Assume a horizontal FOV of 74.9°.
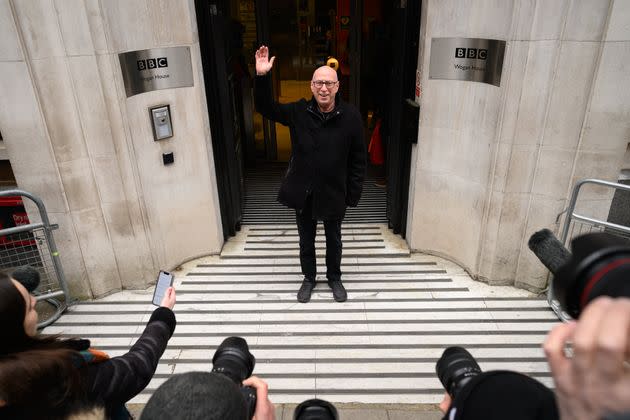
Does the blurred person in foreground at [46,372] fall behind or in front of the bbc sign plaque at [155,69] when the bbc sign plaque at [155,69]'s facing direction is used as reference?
in front

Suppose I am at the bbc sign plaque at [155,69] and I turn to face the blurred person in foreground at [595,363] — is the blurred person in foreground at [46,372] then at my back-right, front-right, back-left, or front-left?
front-right

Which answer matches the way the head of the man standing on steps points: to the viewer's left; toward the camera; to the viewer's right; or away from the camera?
toward the camera

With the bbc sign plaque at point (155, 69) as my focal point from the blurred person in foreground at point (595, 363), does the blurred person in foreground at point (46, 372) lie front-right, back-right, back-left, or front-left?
front-left

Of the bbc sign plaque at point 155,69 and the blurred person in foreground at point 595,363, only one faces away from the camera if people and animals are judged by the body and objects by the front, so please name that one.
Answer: the blurred person in foreground

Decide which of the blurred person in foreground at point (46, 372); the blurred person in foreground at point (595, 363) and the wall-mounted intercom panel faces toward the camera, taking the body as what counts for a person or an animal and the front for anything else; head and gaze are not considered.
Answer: the wall-mounted intercom panel

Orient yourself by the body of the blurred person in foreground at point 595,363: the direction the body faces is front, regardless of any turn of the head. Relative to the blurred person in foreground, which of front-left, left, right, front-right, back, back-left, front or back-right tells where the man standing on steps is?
front-left

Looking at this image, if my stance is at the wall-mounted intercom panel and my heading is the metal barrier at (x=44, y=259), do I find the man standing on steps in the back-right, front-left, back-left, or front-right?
back-left

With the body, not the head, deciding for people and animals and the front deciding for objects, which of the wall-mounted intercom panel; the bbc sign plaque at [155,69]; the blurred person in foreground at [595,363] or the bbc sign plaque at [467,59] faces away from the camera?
the blurred person in foreground

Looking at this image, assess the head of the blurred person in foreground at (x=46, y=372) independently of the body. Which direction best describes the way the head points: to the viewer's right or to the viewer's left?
to the viewer's right

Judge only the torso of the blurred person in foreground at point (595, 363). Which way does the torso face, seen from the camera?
away from the camera

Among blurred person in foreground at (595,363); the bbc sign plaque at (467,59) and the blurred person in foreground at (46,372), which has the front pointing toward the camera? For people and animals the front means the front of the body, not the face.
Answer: the bbc sign plaque

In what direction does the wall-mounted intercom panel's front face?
toward the camera

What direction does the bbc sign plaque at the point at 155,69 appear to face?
toward the camera

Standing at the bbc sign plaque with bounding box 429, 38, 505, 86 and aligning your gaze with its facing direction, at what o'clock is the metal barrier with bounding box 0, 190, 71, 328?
The metal barrier is roughly at 2 o'clock from the bbc sign plaque.

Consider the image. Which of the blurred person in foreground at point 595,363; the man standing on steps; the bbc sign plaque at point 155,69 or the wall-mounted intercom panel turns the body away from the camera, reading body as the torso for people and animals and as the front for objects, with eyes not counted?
the blurred person in foreground

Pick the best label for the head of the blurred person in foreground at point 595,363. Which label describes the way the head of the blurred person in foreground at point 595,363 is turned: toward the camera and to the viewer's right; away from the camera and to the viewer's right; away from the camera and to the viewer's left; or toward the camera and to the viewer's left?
away from the camera and to the viewer's left

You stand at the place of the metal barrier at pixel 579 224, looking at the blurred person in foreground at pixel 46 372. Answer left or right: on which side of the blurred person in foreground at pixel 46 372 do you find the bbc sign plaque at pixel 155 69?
right

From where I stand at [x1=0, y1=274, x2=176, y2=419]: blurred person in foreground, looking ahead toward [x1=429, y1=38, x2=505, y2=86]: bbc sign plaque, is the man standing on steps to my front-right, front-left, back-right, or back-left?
front-left
